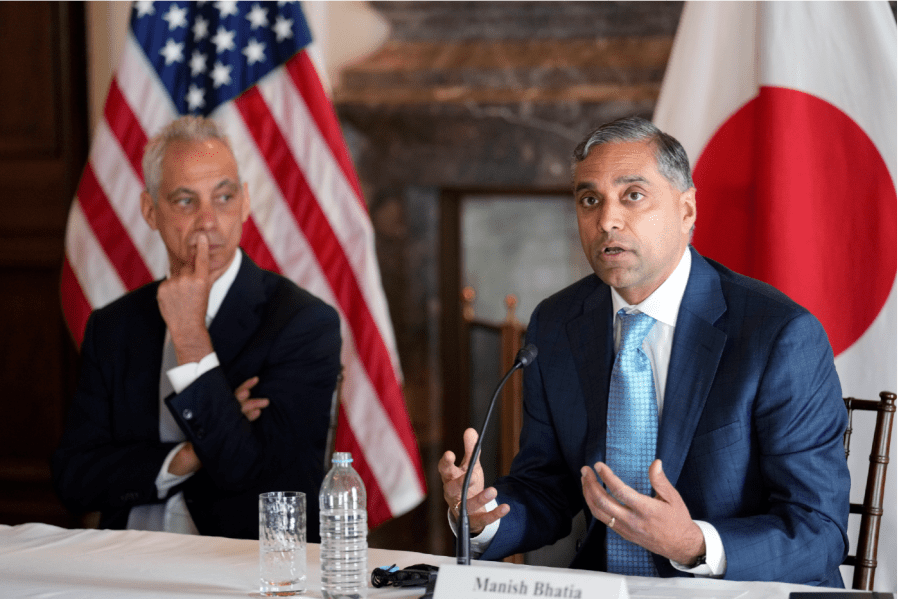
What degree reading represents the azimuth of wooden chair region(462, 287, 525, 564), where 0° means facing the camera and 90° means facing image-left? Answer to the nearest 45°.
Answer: approximately 45°

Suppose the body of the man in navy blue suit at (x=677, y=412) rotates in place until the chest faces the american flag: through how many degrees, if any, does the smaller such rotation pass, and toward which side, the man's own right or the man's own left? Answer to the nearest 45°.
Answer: approximately 90° to the man's own right

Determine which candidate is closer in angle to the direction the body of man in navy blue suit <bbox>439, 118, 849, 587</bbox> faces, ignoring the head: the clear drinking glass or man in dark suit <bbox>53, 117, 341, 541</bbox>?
the clear drinking glass

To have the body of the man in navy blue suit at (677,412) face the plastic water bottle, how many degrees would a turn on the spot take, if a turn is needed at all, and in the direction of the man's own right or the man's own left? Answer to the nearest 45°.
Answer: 0° — they already face it

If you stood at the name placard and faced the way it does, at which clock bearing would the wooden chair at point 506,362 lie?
The wooden chair is roughly at 6 o'clock from the name placard.

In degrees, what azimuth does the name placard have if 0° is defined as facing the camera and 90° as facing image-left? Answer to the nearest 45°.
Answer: approximately 0°

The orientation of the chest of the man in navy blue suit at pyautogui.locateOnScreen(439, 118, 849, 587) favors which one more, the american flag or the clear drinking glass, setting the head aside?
the clear drinking glass

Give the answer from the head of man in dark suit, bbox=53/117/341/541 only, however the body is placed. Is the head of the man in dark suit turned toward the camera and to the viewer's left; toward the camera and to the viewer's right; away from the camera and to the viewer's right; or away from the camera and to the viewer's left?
toward the camera and to the viewer's right
